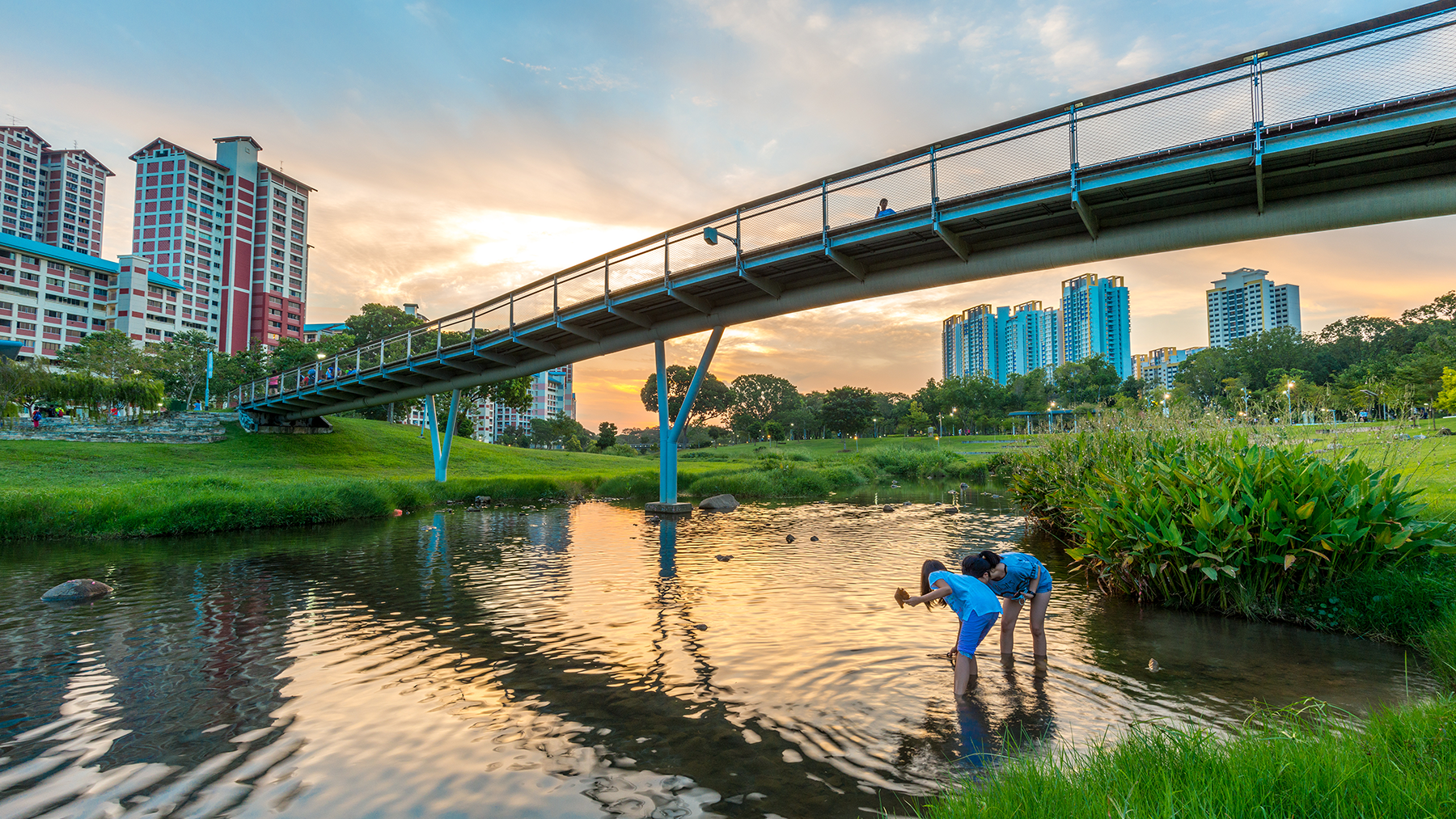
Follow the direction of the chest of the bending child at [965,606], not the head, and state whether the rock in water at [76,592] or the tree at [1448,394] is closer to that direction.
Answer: the rock in water

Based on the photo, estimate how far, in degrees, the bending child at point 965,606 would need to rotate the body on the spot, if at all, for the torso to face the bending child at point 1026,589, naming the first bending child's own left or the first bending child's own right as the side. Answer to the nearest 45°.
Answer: approximately 135° to the first bending child's own right

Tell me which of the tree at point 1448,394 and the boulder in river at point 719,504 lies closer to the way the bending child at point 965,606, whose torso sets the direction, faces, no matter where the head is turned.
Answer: the boulder in river

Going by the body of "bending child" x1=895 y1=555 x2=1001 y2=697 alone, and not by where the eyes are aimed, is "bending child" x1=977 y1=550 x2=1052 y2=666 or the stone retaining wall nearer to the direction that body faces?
the stone retaining wall

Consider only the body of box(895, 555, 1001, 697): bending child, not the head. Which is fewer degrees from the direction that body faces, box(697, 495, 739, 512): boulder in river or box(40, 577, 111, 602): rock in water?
the rock in water

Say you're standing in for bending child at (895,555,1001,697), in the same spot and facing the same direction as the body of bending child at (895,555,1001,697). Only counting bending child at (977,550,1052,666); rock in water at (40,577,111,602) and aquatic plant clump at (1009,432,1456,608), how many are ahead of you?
1

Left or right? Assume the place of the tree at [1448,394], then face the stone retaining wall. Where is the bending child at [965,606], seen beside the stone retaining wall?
left

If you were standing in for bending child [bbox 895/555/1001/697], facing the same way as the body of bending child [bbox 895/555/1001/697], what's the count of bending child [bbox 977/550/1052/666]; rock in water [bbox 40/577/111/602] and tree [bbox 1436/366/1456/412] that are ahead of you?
1

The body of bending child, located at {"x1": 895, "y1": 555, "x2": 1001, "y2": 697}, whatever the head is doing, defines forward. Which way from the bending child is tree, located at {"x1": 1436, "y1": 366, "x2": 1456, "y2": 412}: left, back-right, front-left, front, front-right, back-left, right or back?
back-right

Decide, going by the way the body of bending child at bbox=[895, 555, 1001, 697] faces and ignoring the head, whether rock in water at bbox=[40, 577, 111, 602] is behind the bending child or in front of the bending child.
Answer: in front

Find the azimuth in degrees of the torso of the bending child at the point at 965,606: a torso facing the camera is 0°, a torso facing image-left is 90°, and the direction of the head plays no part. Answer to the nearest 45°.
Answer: approximately 90°

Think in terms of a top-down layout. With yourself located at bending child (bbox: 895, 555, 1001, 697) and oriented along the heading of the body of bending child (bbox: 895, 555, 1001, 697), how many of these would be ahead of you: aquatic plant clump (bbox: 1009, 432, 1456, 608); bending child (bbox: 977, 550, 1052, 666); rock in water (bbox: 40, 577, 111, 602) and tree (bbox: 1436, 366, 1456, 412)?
1

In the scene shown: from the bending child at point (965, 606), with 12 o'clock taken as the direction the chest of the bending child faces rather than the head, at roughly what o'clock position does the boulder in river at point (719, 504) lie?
The boulder in river is roughly at 2 o'clock from the bending child.

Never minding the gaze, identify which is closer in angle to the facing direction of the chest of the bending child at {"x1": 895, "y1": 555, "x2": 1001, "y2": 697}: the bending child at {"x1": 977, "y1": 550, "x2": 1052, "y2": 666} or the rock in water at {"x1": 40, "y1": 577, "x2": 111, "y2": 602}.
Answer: the rock in water
